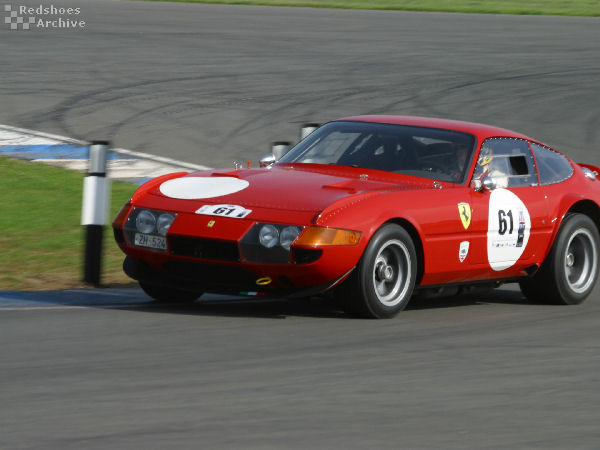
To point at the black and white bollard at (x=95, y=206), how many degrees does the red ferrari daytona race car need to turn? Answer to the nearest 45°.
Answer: approximately 45° to its right

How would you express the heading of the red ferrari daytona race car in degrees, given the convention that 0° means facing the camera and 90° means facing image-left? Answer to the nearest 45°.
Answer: approximately 45°
